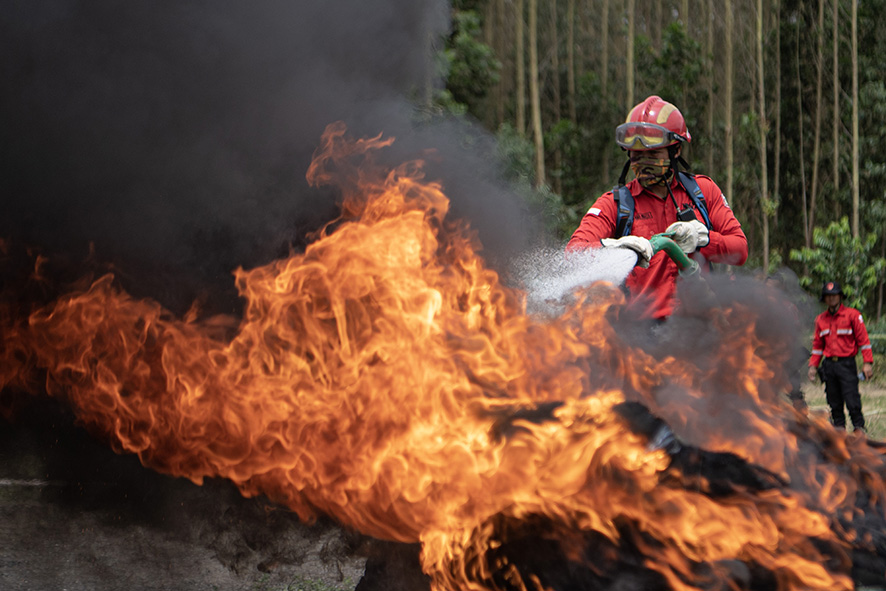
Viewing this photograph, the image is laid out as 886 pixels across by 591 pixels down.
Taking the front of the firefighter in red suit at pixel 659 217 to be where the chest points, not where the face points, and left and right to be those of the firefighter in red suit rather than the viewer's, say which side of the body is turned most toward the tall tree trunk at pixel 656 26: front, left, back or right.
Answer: back

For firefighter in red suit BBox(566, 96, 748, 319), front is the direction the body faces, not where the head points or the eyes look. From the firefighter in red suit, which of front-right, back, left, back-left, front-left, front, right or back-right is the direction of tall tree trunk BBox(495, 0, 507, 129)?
back

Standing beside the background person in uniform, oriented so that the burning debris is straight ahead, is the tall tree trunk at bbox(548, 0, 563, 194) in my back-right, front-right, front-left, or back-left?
back-right

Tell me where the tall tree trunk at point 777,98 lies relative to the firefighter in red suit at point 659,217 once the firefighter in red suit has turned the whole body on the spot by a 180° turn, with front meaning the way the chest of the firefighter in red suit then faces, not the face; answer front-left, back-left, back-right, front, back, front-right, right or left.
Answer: front

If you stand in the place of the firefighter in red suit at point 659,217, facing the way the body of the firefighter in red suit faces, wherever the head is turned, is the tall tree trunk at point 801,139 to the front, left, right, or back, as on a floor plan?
back

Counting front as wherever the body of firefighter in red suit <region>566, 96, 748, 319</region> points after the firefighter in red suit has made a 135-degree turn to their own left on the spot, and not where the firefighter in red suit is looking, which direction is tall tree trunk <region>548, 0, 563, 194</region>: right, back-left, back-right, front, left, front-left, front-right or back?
front-left

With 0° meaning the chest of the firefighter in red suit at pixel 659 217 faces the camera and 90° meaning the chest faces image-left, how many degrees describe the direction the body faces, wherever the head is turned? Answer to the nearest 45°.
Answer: approximately 0°
